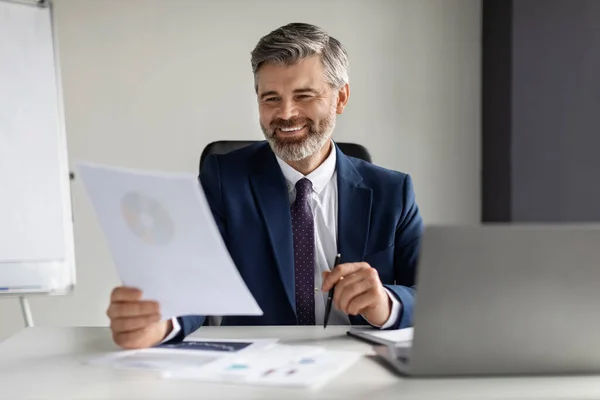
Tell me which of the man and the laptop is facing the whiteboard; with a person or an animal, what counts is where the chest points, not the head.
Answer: the laptop

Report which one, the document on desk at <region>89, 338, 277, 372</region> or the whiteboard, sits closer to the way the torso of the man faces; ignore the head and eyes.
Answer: the document on desk

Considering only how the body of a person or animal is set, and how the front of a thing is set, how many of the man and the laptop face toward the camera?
1

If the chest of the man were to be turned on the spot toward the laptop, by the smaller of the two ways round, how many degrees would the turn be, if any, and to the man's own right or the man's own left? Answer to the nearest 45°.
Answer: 0° — they already face it

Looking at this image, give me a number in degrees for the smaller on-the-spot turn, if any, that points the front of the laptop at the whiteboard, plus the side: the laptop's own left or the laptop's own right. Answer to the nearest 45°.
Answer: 0° — it already faces it

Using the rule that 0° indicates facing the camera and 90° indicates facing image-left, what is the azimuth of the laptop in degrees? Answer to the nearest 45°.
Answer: approximately 135°

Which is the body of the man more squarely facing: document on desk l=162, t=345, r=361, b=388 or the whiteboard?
the document on desk

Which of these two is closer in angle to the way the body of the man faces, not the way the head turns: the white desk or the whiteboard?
the white desk

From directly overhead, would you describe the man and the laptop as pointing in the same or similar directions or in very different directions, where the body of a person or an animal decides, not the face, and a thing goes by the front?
very different directions

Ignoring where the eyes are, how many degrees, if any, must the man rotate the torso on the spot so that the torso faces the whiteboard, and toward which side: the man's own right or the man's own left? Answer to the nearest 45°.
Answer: approximately 135° to the man's own right

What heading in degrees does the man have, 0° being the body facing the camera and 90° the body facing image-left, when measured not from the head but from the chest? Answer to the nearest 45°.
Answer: approximately 0°
